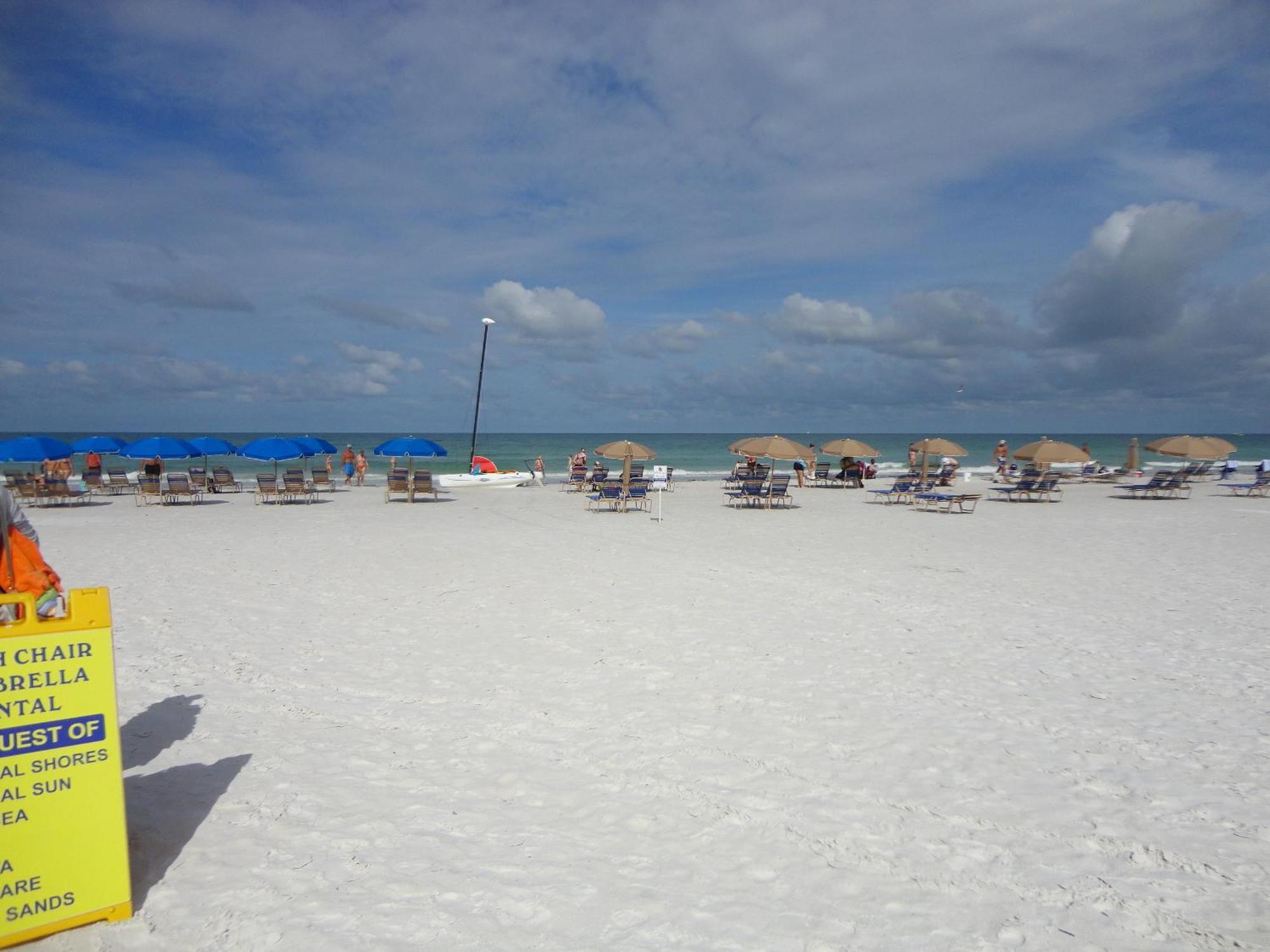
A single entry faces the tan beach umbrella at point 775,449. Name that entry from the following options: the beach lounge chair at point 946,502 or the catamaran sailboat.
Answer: the beach lounge chair

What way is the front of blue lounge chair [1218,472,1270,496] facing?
to the viewer's left

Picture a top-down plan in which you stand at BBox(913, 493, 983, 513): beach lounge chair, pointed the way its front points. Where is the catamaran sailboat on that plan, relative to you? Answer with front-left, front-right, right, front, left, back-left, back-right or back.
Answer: front

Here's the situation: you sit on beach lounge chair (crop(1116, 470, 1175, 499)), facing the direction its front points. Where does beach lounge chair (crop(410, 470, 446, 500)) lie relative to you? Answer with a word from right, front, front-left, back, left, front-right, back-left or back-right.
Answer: front-left

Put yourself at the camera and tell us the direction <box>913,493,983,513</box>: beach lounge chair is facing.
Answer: facing to the left of the viewer

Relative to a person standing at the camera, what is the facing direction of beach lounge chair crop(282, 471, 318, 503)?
facing away from the viewer and to the right of the viewer

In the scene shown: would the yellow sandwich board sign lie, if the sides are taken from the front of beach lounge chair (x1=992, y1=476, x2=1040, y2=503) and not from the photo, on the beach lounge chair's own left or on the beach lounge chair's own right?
on the beach lounge chair's own left
